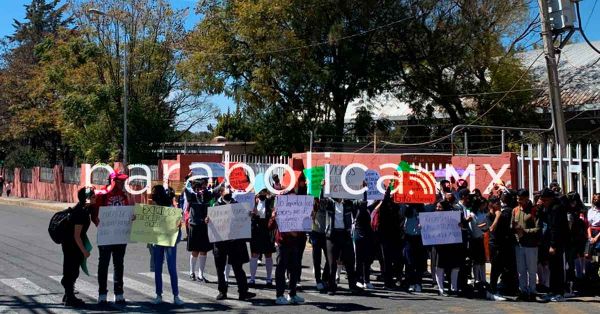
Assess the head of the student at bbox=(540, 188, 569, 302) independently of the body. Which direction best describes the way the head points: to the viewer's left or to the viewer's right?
to the viewer's left

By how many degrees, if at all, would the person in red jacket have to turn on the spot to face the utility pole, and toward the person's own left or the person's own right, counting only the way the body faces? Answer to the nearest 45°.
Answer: approximately 90° to the person's own left

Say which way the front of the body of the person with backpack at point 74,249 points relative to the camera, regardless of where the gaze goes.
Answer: to the viewer's right

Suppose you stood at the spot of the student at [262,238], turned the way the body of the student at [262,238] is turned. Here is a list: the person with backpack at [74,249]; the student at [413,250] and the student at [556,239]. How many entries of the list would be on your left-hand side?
2

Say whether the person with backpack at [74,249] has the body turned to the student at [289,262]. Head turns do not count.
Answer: yes
